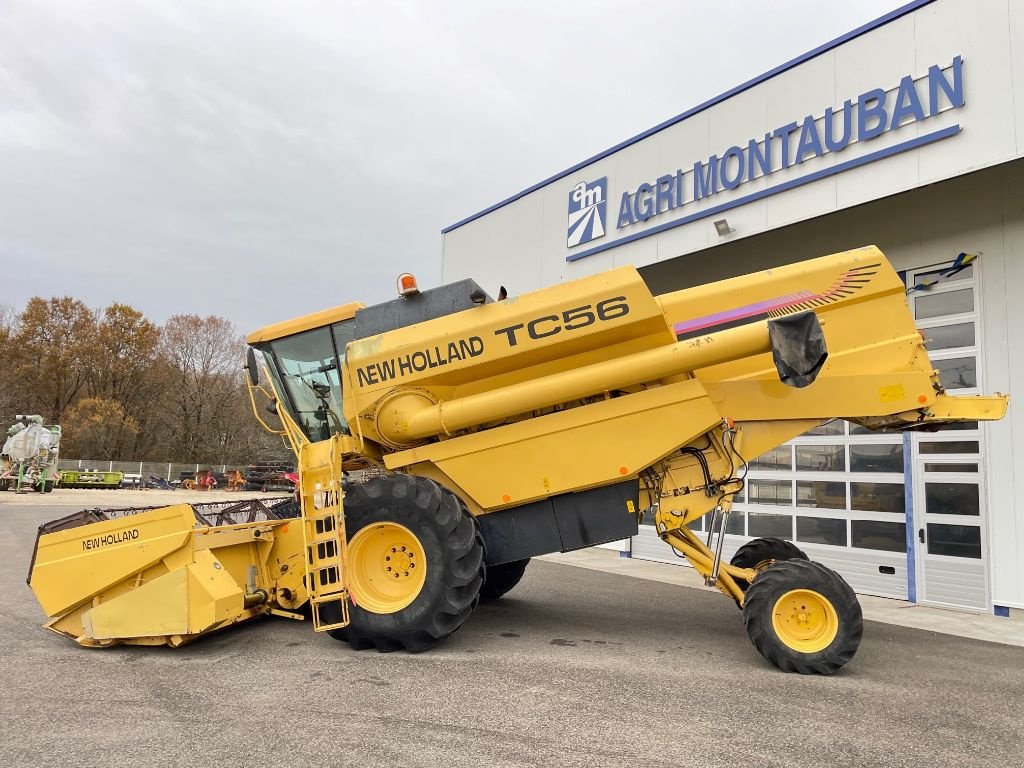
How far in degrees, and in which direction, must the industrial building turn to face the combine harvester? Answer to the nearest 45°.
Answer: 0° — it already faces it

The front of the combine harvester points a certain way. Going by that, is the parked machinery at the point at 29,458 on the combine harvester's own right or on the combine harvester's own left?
on the combine harvester's own right

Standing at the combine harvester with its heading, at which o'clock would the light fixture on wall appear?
The light fixture on wall is roughly at 4 o'clock from the combine harvester.

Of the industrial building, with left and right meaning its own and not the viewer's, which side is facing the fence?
right

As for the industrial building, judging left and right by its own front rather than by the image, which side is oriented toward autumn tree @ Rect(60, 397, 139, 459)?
right

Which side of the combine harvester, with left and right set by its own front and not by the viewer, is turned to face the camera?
left

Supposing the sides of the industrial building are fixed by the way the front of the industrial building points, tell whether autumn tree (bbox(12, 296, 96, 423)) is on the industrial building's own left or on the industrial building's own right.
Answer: on the industrial building's own right
